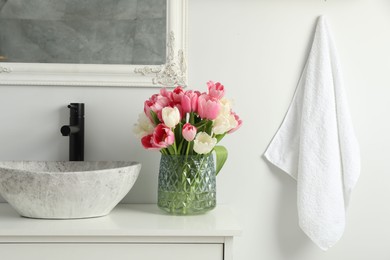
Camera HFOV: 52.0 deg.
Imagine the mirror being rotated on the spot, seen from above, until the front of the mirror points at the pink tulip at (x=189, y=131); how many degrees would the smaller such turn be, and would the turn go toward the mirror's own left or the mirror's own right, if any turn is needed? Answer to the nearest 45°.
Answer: approximately 45° to the mirror's own left

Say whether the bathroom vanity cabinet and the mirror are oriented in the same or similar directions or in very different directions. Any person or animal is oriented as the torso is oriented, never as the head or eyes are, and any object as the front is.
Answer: same or similar directions

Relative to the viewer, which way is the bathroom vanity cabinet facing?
toward the camera

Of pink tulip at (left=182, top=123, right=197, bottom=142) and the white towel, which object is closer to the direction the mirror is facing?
the pink tulip

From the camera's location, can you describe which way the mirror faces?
facing the viewer

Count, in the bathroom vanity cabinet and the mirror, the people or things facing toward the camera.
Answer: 2
